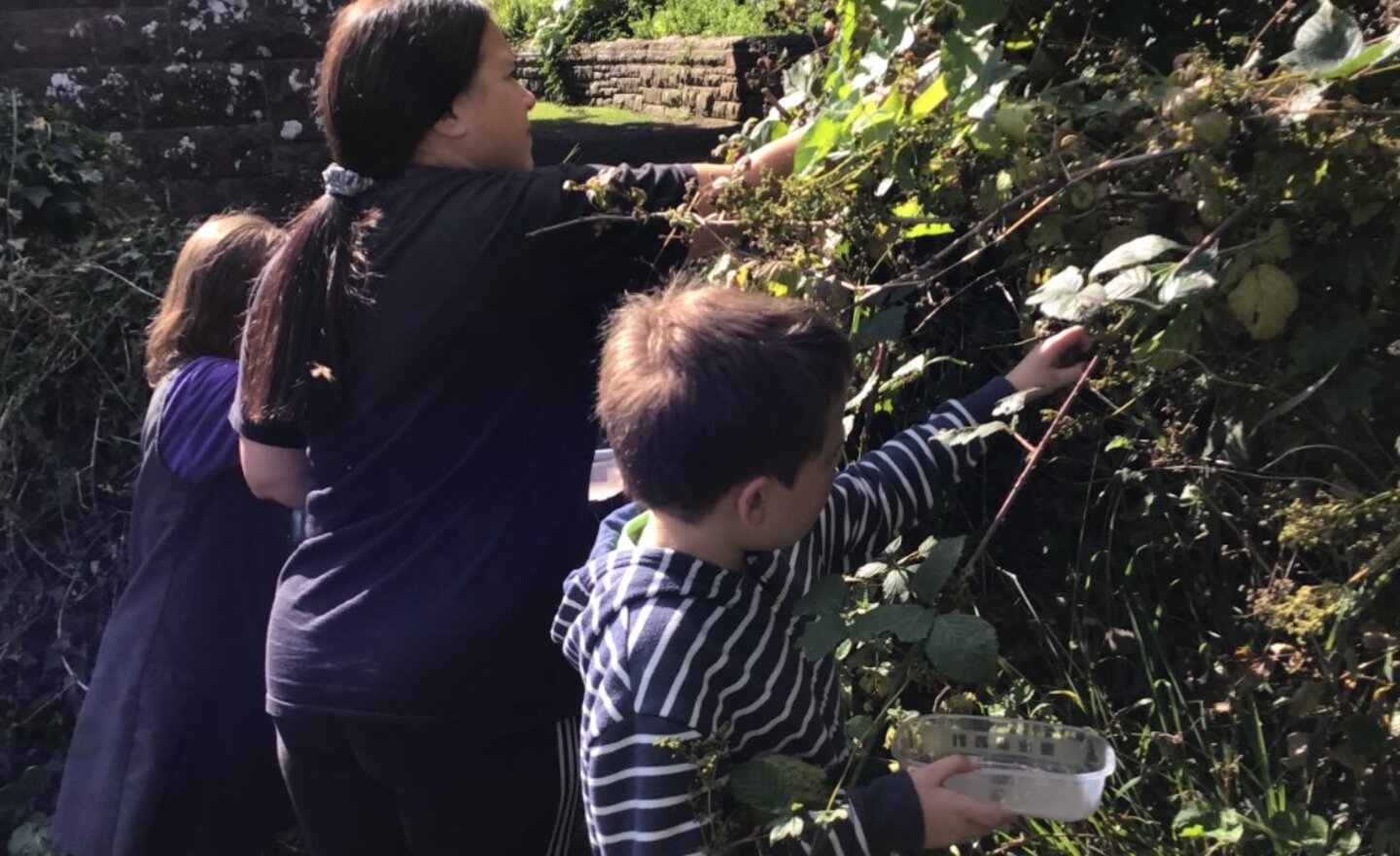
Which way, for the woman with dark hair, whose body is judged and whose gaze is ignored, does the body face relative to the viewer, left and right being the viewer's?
facing away from the viewer and to the right of the viewer

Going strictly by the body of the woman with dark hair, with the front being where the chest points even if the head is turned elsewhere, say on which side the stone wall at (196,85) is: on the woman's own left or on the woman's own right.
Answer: on the woman's own left

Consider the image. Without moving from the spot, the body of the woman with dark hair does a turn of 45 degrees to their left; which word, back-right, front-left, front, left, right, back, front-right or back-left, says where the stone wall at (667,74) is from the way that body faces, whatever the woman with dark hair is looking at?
front

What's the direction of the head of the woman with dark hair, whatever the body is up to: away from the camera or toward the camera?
away from the camera

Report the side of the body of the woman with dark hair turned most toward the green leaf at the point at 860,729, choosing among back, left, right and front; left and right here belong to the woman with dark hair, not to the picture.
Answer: right

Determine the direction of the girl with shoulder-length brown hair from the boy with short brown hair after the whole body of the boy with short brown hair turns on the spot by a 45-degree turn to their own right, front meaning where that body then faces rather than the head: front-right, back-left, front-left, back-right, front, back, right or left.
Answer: back-left

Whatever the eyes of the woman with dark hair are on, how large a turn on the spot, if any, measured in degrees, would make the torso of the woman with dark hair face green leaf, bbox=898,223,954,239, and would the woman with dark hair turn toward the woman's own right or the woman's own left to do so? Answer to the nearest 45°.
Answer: approximately 45° to the woman's own right

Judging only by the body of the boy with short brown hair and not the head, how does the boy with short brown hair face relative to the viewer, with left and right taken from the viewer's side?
facing away from the viewer and to the right of the viewer

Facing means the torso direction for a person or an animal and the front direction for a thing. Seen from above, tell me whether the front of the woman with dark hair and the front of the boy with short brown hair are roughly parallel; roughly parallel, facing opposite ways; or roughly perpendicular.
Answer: roughly parallel

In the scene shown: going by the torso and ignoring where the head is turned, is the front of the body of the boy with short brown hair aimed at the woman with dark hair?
no

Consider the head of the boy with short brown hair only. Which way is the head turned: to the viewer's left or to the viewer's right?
to the viewer's right

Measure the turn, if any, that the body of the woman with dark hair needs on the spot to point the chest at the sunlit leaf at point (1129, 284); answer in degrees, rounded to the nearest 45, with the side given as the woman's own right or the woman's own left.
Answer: approximately 90° to the woman's own right

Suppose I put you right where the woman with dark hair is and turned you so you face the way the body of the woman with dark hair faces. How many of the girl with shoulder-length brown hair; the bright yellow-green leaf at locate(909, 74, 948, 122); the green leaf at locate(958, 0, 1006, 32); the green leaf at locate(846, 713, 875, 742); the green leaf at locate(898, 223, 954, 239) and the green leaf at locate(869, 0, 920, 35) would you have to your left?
1

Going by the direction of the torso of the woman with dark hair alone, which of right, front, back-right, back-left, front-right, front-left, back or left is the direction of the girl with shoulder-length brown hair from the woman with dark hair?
left

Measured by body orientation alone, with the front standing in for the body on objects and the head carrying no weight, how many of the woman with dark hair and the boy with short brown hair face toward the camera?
0

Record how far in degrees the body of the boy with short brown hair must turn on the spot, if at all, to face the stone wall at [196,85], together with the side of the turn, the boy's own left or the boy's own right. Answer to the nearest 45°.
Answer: approximately 90° to the boy's own left
